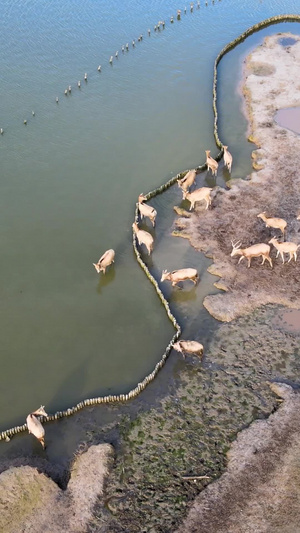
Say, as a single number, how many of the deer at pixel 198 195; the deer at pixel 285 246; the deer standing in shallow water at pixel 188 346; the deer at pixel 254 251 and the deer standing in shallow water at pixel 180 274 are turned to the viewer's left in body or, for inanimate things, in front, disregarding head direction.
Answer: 5

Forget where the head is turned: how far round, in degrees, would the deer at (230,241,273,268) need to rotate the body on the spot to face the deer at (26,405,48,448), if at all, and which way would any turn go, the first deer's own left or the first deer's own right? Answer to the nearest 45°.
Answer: approximately 45° to the first deer's own left

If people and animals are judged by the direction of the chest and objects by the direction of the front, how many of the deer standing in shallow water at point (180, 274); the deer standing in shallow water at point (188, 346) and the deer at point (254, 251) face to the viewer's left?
3

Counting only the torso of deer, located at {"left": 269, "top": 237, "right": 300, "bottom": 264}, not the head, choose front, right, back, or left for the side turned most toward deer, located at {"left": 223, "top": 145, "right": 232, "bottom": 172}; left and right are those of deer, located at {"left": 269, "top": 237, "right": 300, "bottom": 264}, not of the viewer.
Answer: right

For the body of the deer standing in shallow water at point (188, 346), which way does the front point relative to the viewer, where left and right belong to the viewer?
facing to the left of the viewer

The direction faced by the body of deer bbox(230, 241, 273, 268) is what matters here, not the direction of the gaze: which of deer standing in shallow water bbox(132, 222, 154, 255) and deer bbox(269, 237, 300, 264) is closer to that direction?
the deer standing in shallow water

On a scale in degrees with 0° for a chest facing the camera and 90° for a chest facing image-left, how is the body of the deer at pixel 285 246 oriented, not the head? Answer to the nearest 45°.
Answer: approximately 90°

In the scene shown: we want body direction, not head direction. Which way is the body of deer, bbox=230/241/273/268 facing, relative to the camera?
to the viewer's left

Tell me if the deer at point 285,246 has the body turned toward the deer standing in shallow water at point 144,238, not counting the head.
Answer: yes

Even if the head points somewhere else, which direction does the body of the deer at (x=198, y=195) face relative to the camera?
to the viewer's left

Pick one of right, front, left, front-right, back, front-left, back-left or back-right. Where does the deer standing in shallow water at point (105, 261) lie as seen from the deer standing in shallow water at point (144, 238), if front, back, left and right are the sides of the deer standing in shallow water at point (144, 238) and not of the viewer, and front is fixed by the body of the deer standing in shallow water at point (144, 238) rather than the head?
left

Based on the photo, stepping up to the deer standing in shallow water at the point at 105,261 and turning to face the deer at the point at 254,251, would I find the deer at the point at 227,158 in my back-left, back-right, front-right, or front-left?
front-left

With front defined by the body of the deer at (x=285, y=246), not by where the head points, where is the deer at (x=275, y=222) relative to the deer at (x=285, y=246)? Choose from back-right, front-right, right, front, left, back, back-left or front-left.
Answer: right

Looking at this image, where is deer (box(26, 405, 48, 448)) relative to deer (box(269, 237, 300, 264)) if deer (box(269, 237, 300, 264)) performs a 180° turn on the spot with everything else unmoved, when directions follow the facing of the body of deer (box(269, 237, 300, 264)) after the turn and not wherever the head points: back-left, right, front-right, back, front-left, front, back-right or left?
back-right

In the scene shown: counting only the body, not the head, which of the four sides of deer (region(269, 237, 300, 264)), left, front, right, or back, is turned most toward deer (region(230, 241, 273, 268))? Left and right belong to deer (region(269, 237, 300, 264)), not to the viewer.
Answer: front

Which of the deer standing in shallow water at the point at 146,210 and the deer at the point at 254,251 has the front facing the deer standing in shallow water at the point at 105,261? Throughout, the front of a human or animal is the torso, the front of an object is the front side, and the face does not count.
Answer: the deer
